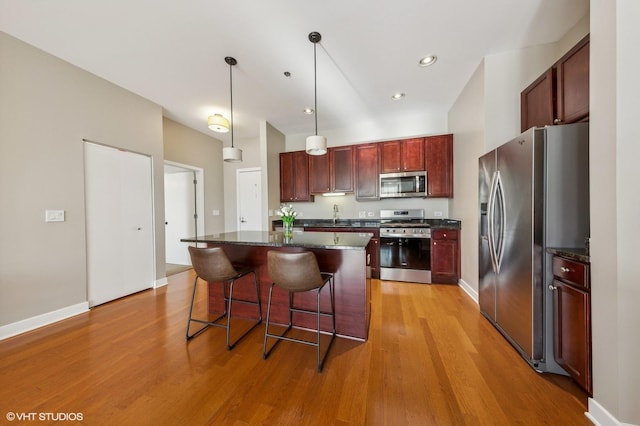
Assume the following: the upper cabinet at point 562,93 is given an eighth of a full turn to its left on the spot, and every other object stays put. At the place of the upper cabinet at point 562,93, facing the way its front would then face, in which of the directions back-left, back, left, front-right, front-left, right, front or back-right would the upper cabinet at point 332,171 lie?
right

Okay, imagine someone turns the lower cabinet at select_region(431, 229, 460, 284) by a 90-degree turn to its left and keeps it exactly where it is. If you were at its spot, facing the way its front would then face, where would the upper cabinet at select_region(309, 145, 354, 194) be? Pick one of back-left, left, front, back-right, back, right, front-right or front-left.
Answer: back

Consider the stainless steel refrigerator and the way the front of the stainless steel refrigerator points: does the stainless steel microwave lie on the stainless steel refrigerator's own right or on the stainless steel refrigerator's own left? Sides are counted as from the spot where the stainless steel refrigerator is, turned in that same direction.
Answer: on the stainless steel refrigerator's own right

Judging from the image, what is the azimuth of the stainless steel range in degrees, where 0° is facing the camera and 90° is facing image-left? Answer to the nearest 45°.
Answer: approximately 0°

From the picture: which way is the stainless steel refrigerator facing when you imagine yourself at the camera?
facing the viewer and to the left of the viewer

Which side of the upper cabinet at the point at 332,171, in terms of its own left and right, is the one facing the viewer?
front

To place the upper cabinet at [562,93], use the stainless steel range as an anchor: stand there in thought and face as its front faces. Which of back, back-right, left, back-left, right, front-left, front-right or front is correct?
front-left

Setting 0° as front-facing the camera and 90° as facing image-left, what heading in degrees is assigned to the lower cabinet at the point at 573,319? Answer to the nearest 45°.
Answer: approximately 45°

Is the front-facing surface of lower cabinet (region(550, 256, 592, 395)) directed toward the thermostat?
yes

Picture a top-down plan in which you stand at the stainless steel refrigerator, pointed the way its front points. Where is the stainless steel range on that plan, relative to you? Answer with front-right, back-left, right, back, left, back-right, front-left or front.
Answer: right

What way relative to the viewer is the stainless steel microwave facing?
toward the camera
